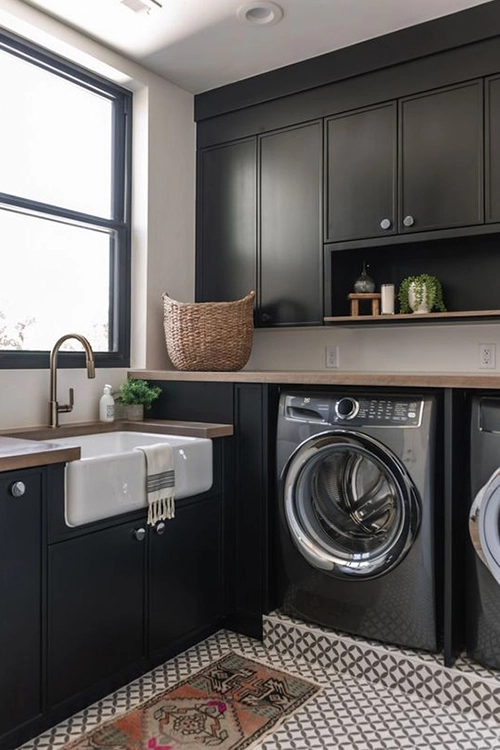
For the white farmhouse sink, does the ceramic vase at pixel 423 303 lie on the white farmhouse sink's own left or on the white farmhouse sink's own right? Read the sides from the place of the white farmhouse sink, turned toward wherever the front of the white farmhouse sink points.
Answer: on the white farmhouse sink's own left

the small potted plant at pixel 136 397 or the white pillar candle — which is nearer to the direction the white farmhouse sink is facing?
the white pillar candle

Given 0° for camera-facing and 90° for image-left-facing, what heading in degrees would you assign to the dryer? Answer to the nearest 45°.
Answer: approximately 45°

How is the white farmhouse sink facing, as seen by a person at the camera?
facing the viewer and to the right of the viewer

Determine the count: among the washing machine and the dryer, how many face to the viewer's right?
0

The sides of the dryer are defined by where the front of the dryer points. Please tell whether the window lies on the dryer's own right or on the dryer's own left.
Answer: on the dryer's own right

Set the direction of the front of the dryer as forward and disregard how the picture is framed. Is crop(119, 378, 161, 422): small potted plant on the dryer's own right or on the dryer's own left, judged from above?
on the dryer's own right

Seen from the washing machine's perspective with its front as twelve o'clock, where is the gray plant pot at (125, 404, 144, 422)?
The gray plant pot is roughly at 2 o'clock from the washing machine.

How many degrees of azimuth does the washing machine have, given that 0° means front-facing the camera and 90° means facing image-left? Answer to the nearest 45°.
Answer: approximately 45°
